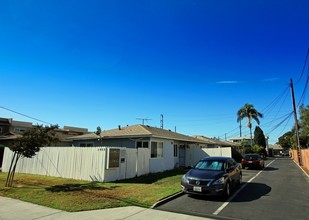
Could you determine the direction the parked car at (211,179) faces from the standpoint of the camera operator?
facing the viewer and to the left of the viewer

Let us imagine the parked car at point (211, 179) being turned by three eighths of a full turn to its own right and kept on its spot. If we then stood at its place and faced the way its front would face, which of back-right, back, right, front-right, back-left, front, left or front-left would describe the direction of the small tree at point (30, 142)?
left

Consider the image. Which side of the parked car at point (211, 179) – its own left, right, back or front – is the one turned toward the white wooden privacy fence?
right

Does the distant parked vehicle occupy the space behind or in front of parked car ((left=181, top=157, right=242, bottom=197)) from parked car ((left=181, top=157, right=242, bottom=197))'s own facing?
behind
